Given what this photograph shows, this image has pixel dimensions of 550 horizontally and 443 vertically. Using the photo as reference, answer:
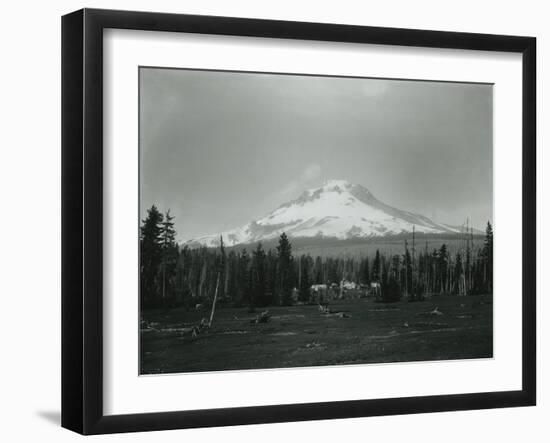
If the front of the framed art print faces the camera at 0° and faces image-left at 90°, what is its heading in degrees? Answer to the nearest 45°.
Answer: approximately 315°
